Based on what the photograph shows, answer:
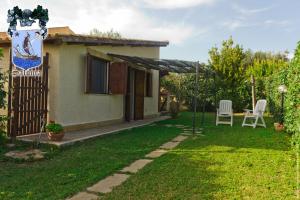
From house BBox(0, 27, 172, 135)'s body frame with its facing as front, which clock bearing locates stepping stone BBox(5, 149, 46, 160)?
The stepping stone is roughly at 2 o'clock from the house.

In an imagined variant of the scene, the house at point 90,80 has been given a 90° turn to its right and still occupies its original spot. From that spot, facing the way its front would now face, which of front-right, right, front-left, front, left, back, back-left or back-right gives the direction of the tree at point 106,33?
back-right

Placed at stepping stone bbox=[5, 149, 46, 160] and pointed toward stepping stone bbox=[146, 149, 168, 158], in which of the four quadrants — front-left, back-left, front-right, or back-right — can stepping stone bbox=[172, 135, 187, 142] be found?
front-left

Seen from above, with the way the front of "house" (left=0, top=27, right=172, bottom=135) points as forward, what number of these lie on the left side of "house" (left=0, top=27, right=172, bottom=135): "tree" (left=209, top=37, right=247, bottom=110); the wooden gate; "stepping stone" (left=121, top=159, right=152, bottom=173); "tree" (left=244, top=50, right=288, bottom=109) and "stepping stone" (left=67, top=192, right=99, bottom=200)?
2

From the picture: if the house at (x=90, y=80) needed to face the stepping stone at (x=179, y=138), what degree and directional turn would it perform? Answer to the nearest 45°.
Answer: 0° — it already faces it

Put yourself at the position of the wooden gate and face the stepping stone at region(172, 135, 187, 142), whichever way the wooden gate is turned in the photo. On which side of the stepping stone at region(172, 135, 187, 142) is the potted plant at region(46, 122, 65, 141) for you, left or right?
right
